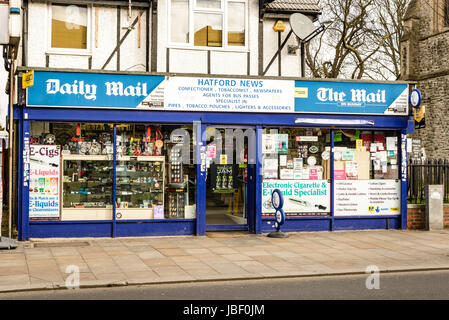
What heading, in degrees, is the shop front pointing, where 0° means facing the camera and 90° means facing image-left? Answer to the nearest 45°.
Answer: approximately 0°

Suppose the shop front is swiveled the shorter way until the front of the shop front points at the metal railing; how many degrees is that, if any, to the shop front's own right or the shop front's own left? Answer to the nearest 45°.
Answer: approximately 90° to the shop front's own left
